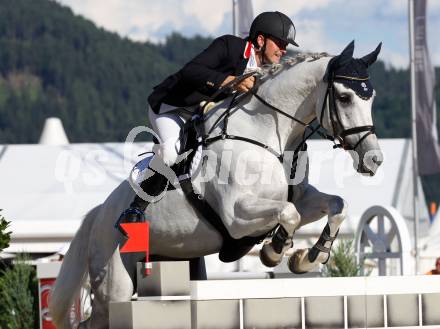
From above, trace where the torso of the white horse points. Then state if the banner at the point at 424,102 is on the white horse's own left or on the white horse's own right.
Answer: on the white horse's own left

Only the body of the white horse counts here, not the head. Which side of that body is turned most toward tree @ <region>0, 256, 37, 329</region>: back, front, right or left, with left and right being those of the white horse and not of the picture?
back

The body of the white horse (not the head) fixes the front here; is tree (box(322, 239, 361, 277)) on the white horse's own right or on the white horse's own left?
on the white horse's own left

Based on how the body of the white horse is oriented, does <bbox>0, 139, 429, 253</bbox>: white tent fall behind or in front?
behind
